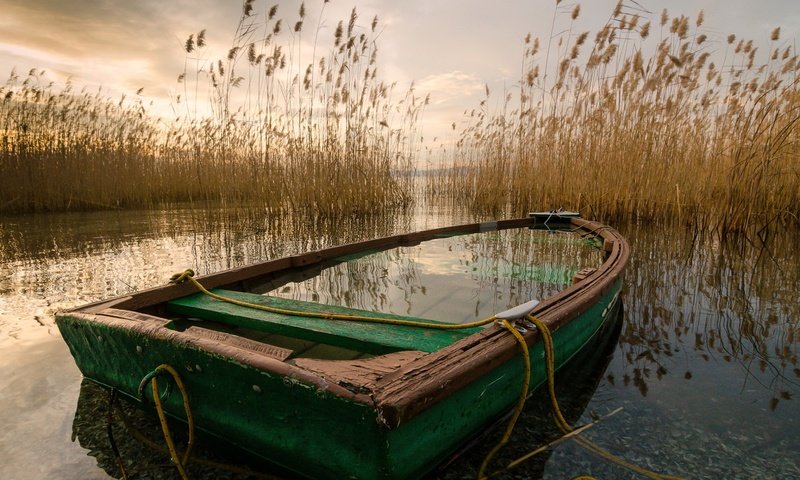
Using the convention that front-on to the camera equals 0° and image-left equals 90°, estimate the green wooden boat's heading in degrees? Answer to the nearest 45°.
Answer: approximately 225°
